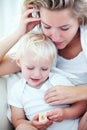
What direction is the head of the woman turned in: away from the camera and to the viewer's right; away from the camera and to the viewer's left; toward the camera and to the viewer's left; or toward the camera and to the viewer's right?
toward the camera and to the viewer's left

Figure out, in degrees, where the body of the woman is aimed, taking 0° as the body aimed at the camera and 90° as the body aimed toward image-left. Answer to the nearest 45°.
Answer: approximately 45°
